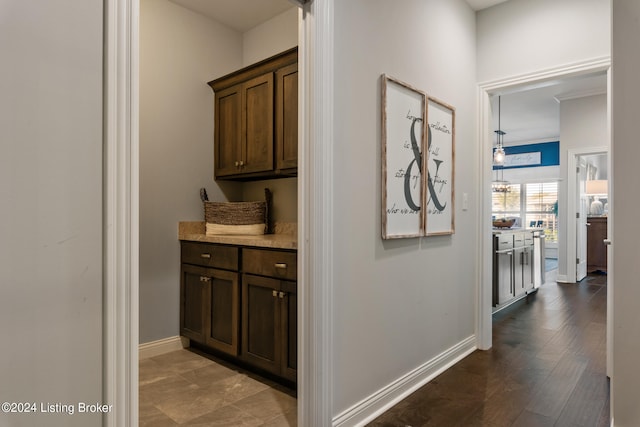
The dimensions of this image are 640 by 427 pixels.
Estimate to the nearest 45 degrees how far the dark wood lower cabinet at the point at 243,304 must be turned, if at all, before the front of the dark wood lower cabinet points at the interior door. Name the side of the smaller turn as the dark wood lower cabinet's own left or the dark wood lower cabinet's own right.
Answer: approximately 180°

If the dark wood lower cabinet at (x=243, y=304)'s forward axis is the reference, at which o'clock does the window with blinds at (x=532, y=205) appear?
The window with blinds is roughly at 6 o'clock from the dark wood lower cabinet.

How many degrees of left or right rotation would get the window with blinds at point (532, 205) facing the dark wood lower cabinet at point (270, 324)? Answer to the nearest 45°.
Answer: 0° — it already faces it

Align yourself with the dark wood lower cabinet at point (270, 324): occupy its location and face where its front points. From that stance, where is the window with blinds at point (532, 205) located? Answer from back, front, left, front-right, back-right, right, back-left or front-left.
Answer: back

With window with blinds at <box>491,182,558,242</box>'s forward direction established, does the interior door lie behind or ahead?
ahead

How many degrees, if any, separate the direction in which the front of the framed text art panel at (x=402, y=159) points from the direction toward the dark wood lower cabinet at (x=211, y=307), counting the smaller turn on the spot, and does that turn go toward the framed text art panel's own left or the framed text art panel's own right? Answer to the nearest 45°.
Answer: approximately 135° to the framed text art panel's own right

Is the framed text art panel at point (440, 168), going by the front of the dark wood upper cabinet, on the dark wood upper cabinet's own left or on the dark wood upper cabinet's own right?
on the dark wood upper cabinet's own left

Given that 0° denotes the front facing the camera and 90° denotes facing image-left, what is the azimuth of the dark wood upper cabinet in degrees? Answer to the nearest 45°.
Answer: approximately 45°

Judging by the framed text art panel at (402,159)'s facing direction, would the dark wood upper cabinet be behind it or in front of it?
behind

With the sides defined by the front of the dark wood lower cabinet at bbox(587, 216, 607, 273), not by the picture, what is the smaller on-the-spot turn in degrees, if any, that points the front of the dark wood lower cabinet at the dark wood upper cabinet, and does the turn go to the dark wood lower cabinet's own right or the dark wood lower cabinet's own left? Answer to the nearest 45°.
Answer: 0° — it already faces it

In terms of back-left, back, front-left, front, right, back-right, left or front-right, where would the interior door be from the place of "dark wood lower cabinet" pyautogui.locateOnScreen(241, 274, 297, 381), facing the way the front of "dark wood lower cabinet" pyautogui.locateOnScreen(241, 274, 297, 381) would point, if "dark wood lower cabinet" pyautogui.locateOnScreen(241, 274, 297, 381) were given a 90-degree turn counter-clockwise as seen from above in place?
left

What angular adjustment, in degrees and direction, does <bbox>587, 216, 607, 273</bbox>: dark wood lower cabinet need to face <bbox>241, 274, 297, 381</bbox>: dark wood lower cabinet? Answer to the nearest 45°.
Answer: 0° — it already faces it

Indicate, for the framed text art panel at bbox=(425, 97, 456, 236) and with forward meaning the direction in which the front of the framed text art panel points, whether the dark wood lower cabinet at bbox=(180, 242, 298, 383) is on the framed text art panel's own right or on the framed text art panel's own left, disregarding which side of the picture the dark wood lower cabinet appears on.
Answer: on the framed text art panel's own right

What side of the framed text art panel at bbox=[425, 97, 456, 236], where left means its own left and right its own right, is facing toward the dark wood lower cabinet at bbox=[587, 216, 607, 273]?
left
